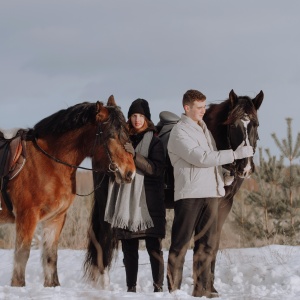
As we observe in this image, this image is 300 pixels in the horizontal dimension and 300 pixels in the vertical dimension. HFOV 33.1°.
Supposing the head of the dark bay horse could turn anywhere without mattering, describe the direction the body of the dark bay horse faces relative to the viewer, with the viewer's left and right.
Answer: facing the viewer and to the right of the viewer

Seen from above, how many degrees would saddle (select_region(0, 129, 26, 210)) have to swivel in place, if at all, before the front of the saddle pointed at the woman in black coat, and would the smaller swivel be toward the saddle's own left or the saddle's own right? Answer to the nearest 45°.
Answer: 0° — it already faces them

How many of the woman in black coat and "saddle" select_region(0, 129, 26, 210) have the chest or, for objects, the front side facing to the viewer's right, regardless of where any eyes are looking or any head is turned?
1

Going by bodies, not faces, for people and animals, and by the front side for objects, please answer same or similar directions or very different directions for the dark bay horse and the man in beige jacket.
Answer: same or similar directions

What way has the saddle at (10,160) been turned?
to the viewer's right

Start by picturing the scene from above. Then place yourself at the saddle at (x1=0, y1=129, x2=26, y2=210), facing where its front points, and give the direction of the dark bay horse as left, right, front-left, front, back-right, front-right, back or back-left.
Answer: front

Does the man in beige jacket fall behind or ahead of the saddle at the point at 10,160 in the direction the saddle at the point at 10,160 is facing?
ahead

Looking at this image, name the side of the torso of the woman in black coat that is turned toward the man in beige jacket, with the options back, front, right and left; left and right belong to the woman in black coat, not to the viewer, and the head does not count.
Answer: left

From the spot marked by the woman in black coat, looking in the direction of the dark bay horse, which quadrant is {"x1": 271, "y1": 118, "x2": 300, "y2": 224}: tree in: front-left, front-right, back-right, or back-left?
front-left

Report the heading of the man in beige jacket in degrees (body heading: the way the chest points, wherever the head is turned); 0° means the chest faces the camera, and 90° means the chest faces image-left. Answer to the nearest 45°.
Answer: approximately 315°

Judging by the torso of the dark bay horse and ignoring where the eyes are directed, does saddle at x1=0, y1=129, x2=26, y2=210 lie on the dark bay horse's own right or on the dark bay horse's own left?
on the dark bay horse's own right

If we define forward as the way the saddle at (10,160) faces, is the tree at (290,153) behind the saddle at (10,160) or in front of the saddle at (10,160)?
in front

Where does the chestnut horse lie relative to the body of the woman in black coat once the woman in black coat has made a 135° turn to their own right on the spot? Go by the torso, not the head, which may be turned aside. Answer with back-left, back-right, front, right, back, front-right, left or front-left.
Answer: left
